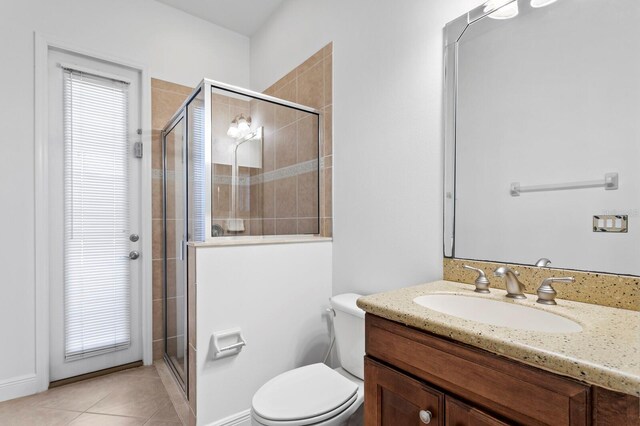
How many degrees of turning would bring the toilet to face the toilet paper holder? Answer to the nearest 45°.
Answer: approximately 90° to its right

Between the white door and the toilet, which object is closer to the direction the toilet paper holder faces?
the toilet

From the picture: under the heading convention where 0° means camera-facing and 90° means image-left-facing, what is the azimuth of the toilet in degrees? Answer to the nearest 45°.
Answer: approximately 45°

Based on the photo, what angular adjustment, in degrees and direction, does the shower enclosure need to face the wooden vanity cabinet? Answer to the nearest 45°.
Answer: approximately 90° to its left

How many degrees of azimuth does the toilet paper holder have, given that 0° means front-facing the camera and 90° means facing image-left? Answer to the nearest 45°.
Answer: approximately 315°

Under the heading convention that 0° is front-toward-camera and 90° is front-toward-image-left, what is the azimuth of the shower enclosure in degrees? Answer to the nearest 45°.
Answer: approximately 45°
